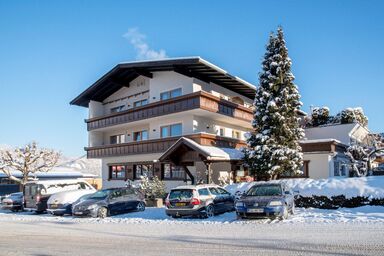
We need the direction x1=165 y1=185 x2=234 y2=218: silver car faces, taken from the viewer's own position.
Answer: facing away from the viewer and to the right of the viewer

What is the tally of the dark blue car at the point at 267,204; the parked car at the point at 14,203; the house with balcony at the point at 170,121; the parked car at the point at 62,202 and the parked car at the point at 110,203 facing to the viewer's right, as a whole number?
0

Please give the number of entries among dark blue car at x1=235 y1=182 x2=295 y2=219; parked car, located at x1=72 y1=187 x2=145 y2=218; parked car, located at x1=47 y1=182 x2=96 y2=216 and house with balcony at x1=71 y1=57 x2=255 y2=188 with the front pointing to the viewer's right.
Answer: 0

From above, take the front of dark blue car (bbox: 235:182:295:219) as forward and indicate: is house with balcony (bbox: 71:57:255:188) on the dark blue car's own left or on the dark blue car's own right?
on the dark blue car's own right

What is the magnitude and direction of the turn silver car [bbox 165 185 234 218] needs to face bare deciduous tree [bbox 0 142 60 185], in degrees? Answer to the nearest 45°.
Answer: approximately 90° to its left

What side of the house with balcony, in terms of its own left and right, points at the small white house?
left

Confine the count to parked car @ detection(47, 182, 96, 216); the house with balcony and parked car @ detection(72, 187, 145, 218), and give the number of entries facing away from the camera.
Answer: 0

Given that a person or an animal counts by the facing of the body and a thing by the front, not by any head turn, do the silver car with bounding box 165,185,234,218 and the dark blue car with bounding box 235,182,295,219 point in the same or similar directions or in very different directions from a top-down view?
very different directions

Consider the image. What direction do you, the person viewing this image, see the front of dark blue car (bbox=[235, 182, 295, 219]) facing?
facing the viewer and to the left of the viewer

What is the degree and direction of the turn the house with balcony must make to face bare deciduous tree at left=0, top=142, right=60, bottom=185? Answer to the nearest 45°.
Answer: approximately 90° to its right
